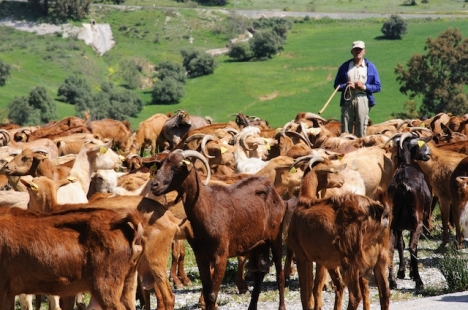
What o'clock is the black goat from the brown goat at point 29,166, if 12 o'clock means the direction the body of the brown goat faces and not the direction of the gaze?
The black goat is roughly at 7 o'clock from the brown goat.

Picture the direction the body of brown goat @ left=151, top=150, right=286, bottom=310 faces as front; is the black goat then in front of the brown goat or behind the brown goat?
behind

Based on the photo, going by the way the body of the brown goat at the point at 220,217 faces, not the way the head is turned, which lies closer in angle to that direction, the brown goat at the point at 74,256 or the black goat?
the brown goat

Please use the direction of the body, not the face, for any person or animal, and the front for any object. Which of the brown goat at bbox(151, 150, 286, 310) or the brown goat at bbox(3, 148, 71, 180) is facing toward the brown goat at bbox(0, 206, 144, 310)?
the brown goat at bbox(151, 150, 286, 310)

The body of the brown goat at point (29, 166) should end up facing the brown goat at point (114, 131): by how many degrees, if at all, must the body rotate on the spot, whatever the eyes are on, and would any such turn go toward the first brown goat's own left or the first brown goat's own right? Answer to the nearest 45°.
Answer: approximately 90° to the first brown goat's own right

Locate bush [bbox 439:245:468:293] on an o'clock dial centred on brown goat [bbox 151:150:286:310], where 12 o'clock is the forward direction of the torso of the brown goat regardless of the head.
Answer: The bush is roughly at 7 o'clock from the brown goat.

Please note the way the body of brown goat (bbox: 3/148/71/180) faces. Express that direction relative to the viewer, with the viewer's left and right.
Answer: facing to the left of the viewer

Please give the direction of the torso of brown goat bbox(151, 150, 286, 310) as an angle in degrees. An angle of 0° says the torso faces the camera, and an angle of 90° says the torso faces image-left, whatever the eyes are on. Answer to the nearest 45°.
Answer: approximately 45°

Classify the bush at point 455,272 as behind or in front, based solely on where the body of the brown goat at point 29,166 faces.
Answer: behind
